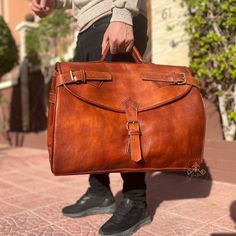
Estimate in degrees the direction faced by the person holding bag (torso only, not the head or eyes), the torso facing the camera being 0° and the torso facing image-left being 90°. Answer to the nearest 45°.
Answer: approximately 45°

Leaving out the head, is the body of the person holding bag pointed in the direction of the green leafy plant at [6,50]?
no

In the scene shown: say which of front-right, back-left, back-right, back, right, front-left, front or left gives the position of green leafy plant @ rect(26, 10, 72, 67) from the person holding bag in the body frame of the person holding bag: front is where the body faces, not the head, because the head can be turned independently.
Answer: back-right

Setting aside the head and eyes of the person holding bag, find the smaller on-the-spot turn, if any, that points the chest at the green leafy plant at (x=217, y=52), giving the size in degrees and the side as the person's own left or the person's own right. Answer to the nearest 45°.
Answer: approximately 180°

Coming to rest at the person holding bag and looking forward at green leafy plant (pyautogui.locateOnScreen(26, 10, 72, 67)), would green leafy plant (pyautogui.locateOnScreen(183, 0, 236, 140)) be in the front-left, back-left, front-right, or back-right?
front-right
